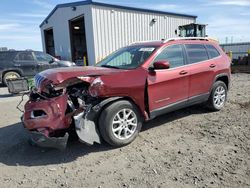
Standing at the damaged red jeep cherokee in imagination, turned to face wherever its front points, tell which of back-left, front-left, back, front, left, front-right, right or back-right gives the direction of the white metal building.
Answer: back-right

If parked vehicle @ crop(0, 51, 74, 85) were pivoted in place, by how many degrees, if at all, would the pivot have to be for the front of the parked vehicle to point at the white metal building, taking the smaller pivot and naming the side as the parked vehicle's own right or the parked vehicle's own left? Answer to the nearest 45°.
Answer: approximately 45° to the parked vehicle's own left

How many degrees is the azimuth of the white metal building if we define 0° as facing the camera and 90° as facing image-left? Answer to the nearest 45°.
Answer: approximately 45°

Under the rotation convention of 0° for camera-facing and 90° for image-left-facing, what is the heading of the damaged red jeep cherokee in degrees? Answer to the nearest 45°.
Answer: approximately 45°

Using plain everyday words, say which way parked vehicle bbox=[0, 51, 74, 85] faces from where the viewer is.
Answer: facing to the right of the viewer

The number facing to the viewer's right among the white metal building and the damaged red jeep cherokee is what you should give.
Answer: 0

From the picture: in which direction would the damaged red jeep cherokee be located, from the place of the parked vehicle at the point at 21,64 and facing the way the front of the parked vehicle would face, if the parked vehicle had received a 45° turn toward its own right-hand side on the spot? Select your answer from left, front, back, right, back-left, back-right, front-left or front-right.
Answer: front-right

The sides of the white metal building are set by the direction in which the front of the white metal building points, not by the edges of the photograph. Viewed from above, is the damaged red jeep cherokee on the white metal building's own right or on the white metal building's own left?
on the white metal building's own left
